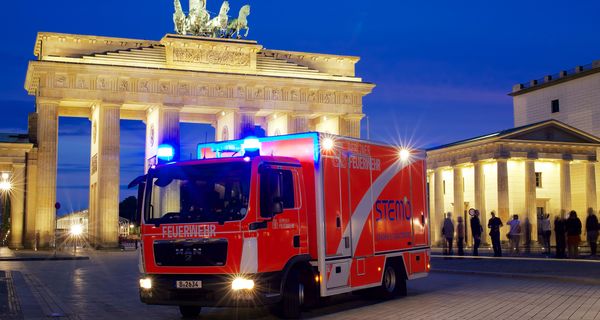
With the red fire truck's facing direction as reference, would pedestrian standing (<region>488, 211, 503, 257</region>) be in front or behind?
behind

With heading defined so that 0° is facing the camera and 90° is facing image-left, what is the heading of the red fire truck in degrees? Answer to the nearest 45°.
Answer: approximately 45°

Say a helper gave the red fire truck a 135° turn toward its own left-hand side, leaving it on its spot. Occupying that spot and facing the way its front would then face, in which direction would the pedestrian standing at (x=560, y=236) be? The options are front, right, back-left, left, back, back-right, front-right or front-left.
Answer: front-left

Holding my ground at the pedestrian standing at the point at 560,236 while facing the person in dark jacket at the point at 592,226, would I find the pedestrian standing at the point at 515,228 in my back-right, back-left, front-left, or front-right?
back-left

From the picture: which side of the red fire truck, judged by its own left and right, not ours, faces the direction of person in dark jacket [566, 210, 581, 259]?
back

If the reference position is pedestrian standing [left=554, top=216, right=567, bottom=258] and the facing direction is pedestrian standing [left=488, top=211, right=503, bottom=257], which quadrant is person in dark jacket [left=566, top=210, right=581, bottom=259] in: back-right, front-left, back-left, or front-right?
back-left

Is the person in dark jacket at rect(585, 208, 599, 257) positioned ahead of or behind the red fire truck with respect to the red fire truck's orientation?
behind

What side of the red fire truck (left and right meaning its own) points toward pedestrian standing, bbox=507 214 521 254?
back
